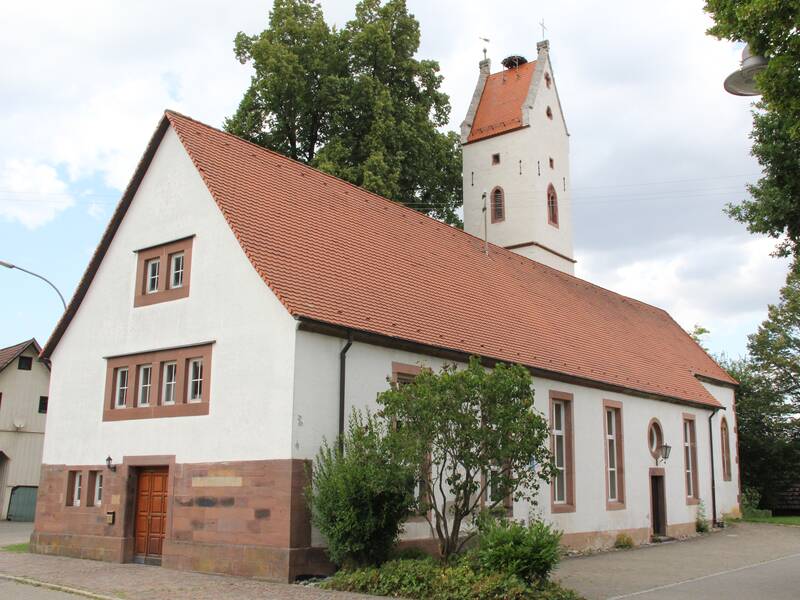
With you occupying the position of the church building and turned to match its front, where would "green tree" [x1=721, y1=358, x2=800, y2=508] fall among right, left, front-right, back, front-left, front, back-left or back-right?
back

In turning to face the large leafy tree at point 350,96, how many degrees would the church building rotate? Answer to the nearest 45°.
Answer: approximately 135° to its right

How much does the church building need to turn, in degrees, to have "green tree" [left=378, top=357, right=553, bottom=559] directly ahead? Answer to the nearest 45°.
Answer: approximately 90° to its left

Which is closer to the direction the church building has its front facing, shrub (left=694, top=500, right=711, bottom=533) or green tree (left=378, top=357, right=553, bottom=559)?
the green tree

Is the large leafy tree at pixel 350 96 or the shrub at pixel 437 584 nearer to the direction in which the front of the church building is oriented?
the shrub

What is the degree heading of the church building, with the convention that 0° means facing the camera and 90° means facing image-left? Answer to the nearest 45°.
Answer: approximately 45°

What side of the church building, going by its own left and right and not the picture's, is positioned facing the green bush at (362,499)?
left

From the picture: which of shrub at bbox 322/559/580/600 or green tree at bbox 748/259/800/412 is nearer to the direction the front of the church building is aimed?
the shrub

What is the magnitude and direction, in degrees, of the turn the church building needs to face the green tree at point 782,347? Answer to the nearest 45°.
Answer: approximately 180°

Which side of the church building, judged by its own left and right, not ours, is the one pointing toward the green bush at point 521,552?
left

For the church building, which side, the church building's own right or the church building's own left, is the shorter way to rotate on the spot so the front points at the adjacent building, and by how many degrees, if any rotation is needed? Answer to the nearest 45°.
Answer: approximately 90° to the church building's own right
